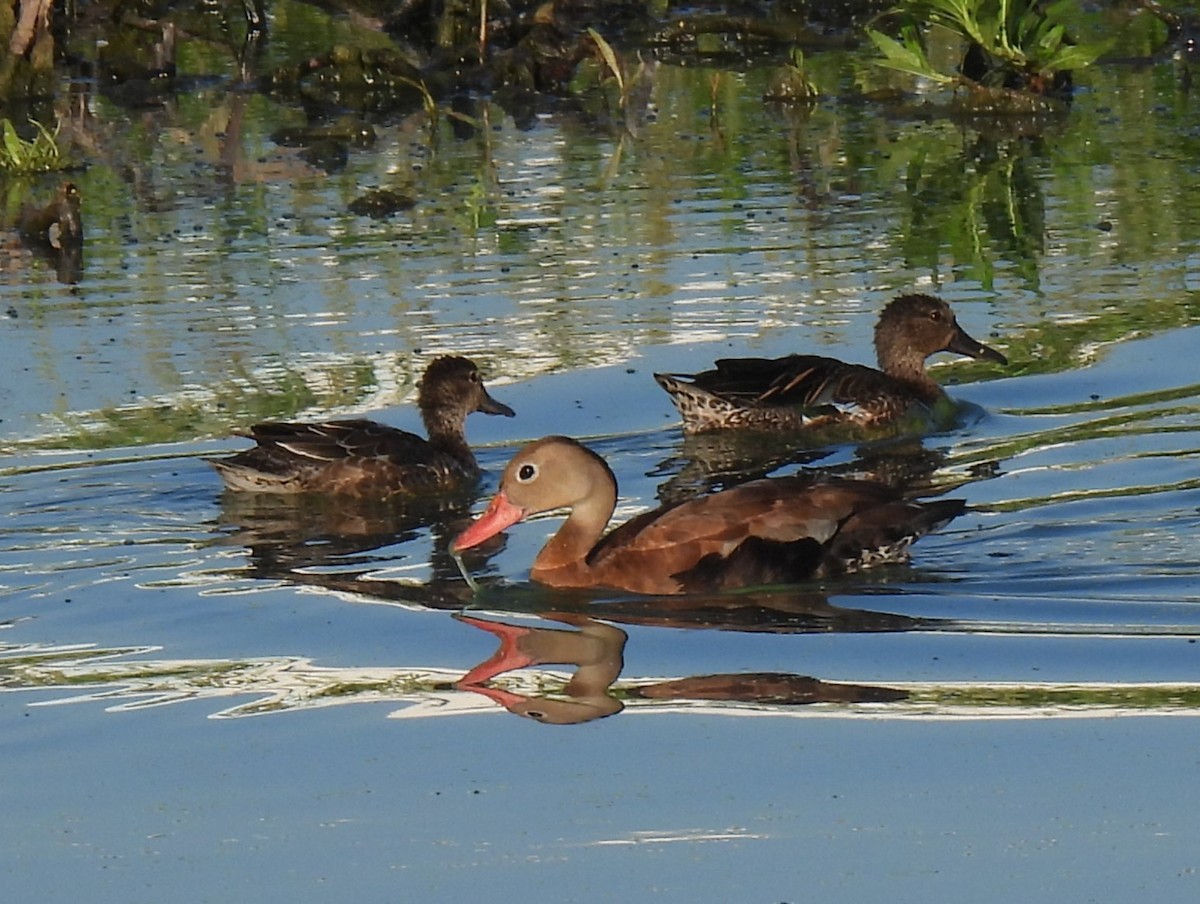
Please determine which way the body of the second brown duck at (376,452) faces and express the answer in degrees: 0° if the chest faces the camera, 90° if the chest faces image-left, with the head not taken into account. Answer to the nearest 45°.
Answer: approximately 270°

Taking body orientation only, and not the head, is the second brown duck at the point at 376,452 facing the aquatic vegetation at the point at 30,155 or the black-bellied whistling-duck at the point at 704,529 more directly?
the black-bellied whistling-duck

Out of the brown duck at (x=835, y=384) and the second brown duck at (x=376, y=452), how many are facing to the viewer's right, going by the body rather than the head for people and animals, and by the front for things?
2

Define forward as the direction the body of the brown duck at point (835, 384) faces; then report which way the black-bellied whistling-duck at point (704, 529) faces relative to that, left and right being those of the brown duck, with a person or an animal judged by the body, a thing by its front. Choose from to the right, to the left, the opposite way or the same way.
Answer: the opposite way

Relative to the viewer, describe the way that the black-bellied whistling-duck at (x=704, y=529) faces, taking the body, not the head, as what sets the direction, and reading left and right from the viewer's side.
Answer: facing to the left of the viewer

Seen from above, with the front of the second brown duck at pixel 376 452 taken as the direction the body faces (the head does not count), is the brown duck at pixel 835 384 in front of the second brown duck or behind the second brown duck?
in front

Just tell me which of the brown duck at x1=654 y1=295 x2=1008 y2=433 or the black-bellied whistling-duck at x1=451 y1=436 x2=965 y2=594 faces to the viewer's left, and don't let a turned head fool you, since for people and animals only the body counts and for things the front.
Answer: the black-bellied whistling-duck

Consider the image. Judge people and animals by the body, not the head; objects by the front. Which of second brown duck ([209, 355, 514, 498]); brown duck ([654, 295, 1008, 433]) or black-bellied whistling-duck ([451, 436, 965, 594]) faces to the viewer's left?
the black-bellied whistling-duck

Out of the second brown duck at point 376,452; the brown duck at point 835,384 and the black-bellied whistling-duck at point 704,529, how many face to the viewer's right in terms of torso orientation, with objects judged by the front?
2

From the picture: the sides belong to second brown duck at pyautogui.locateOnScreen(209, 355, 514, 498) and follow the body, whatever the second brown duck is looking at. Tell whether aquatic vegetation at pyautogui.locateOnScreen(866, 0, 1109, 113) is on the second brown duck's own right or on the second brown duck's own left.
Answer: on the second brown duck's own left

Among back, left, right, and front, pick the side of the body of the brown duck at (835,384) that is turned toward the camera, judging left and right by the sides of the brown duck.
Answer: right

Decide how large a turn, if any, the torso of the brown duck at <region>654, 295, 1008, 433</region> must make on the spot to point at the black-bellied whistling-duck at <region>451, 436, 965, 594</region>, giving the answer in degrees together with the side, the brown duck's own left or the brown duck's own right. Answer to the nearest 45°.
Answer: approximately 90° to the brown duck's own right

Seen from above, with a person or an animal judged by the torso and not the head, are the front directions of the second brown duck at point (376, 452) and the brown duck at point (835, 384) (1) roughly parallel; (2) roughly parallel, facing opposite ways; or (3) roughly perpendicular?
roughly parallel
